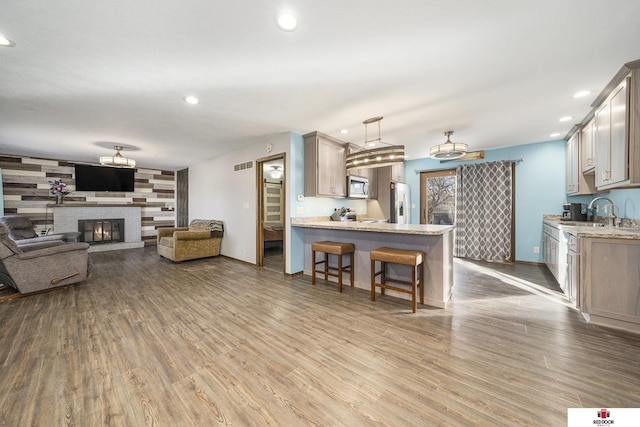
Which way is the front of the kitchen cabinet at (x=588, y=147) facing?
to the viewer's left

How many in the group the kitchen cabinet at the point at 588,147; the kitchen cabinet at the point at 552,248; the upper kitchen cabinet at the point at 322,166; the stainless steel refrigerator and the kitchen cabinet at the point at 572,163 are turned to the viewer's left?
3

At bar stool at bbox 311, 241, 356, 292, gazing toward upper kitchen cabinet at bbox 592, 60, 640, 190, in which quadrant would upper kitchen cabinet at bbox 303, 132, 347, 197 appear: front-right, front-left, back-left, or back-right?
back-left

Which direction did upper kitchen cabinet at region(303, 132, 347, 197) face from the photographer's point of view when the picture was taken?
facing the viewer and to the right of the viewer

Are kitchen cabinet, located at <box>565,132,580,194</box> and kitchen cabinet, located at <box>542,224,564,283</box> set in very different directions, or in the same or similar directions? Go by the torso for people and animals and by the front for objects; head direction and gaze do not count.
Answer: same or similar directions

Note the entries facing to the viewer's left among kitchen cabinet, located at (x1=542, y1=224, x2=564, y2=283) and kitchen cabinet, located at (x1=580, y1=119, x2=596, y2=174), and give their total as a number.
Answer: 2

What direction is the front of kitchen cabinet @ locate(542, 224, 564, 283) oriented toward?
to the viewer's left

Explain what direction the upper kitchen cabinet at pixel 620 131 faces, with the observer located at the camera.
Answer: facing the viewer and to the left of the viewer

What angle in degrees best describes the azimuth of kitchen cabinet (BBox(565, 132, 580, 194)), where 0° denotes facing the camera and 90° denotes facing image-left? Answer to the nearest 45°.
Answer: approximately 90°

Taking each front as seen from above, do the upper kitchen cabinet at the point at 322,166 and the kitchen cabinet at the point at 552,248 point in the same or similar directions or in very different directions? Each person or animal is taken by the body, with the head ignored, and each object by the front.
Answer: very different directions

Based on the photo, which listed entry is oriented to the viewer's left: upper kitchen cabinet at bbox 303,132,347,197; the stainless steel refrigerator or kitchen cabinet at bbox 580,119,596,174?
the kitchen cabinet

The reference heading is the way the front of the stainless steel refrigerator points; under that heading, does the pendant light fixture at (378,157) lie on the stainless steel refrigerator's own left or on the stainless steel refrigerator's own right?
on the stainless steel refrigerator's own right

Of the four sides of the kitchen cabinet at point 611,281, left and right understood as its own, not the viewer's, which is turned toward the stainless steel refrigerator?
right

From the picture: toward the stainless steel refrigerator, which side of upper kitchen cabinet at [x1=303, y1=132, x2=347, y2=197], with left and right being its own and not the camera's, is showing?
left

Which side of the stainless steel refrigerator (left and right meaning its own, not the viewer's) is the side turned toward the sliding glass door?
left

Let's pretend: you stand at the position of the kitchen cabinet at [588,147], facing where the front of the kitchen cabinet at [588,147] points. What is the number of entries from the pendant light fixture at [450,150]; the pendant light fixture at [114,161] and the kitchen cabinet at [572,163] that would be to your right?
1

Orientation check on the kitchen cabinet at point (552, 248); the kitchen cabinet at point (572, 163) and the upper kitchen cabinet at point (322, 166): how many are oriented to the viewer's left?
2
